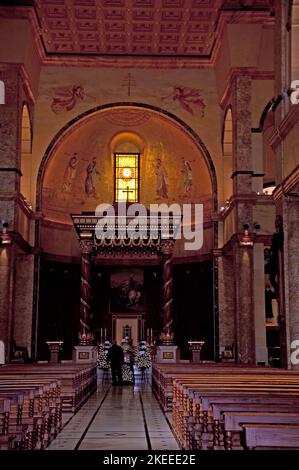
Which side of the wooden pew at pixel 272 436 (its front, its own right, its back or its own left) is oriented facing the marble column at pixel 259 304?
front

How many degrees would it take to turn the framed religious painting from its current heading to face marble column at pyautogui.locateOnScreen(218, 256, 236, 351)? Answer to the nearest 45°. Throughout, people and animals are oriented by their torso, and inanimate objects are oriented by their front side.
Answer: approximately 45° to its left

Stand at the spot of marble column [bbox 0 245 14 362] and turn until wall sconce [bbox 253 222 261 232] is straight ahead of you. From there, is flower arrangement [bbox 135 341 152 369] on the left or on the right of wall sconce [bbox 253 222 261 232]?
left

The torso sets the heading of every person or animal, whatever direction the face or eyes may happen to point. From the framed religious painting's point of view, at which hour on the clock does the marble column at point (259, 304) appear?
The marble column is roughly at 11 o'clock from the framed religious painting.

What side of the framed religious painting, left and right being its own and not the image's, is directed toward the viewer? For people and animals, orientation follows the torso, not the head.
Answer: front

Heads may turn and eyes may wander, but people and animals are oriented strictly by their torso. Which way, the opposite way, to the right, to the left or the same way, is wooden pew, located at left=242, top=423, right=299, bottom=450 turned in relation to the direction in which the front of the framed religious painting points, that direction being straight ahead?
the opposite way

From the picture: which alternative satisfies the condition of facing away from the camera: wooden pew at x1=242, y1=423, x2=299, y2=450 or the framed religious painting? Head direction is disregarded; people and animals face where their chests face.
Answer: the wooden pew

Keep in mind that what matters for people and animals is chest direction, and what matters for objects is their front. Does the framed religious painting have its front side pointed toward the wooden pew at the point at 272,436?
yes

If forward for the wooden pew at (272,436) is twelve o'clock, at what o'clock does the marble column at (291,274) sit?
The marble column is roughly at 12 o'clock from the wooden pew.

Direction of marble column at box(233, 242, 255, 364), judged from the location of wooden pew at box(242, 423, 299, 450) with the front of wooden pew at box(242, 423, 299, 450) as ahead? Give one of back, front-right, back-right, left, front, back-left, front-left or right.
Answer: front

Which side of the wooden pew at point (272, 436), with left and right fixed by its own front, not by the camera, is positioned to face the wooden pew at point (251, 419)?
front

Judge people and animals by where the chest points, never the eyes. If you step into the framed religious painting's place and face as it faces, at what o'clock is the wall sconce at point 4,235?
The wall sconce is roughly at 1 o'clock from the framed religious painting.

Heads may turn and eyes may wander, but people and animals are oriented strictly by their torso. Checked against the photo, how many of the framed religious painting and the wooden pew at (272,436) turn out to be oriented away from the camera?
1

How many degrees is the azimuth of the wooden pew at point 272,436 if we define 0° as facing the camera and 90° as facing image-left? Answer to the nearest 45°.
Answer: approximately 180°
